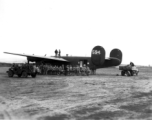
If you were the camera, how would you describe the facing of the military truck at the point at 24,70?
facing to the left of the viewer

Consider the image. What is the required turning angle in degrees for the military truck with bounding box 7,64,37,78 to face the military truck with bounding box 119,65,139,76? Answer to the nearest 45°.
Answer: approximately 180°
